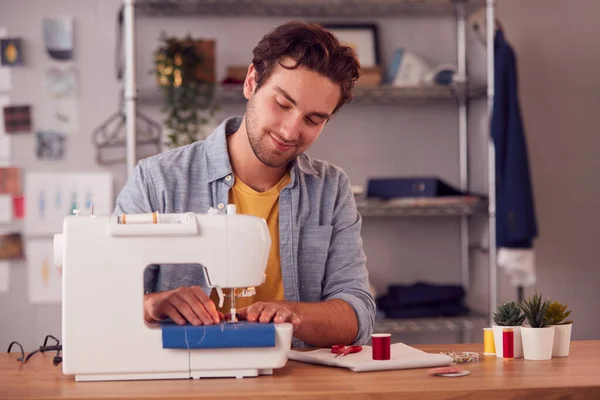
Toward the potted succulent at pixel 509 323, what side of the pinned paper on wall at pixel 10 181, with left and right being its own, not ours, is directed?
front

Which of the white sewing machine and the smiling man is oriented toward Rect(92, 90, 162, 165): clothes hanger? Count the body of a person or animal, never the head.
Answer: the white sewing machine

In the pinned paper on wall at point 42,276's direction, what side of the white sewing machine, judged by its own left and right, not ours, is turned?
front

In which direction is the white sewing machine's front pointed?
away from the camera

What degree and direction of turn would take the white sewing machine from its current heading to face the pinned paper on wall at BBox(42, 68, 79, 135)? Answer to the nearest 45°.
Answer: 0° — it already faces it

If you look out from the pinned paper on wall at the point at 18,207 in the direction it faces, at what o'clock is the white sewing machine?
The white sewing machine is roughly at 12 o'clock from the pinned paper on wall.
